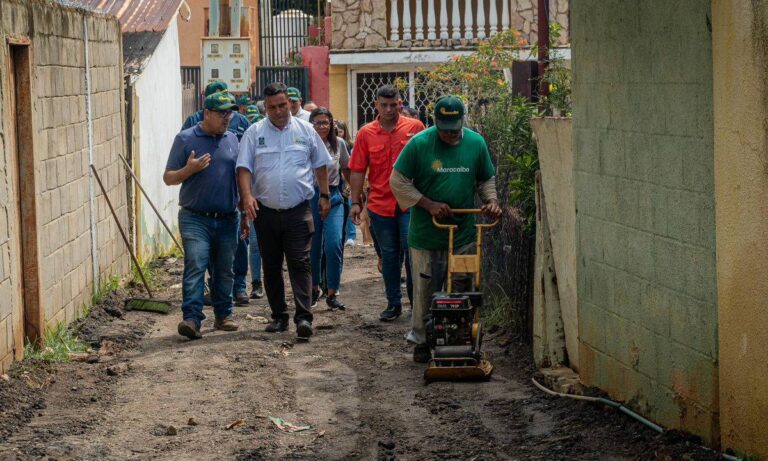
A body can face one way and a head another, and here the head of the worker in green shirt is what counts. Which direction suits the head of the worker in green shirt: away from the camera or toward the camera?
toward the camera

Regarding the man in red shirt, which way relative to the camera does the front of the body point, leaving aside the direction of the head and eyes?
toward the camera

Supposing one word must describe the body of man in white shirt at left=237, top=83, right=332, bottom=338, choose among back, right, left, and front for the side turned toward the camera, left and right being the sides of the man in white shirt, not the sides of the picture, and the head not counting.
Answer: front

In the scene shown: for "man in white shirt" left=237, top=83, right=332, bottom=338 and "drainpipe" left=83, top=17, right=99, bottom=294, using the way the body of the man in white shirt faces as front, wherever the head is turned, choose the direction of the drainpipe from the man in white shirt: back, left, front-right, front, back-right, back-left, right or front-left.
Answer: back-right

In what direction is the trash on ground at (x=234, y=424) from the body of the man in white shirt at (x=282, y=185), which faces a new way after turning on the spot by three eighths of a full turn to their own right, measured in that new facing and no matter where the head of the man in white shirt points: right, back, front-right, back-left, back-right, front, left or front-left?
back-left

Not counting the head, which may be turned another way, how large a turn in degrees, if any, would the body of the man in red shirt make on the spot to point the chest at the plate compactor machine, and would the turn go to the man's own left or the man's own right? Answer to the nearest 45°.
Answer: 0° — they already face it

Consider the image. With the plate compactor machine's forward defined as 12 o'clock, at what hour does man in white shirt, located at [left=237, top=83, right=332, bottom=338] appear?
The man in white shirt is roughly at 5 o'clock from the plate compactor machine.

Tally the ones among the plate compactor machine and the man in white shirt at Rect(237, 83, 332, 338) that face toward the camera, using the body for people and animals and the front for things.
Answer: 2

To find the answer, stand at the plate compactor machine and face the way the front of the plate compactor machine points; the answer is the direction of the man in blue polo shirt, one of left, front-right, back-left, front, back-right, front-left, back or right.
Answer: back-right

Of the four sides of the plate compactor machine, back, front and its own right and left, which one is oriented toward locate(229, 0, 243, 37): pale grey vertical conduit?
back

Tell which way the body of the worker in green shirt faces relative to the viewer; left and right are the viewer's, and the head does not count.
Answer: facing the viewer
